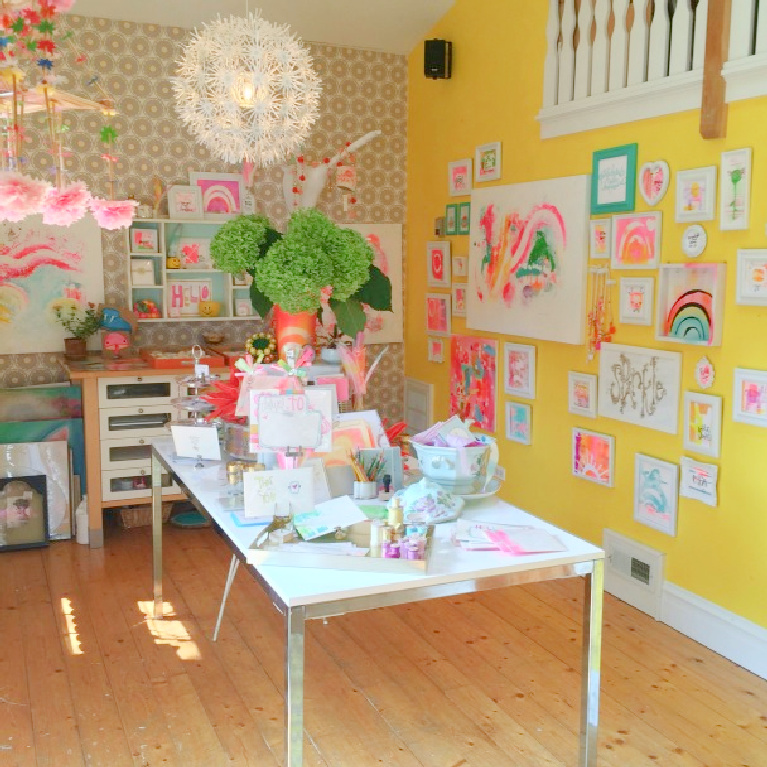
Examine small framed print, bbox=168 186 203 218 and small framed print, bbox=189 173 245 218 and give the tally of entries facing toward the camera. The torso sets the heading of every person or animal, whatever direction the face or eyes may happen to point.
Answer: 2

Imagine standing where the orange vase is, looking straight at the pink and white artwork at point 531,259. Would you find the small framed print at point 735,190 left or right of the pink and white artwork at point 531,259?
right

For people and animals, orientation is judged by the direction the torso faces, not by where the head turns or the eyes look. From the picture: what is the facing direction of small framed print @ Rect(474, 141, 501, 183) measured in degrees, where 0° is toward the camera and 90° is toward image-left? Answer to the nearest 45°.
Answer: approximately 45°

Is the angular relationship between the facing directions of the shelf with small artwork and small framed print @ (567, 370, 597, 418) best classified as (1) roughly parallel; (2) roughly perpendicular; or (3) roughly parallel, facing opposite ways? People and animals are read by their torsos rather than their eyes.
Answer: roughly perpendicular

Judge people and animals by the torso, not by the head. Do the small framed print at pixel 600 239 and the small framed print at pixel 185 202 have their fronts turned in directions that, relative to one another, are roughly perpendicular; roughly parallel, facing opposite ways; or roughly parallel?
roughly perpendicular

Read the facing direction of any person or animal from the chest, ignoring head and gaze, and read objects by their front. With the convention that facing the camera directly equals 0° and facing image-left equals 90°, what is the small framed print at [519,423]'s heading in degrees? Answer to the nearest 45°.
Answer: approximately 45°

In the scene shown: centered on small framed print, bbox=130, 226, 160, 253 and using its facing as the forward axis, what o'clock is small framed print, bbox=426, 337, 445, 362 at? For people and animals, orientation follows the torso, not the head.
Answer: small framed print, bbox=426, 337, 445, 362 is roughly at 9 o'clock from small framed print, bbox=130, 226, 160, 253.

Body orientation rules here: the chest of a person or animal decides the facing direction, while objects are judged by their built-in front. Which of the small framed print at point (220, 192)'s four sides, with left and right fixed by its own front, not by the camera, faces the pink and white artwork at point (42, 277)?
right

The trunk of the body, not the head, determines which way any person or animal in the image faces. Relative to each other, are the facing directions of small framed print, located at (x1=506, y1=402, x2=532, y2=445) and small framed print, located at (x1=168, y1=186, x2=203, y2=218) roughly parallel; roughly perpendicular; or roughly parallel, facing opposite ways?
roughly perpendicular

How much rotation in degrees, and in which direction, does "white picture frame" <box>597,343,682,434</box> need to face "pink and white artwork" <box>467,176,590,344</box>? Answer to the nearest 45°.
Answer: approximately 90° to its right
